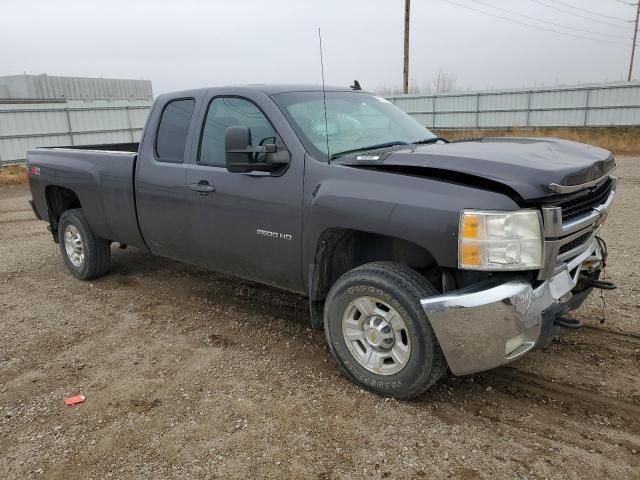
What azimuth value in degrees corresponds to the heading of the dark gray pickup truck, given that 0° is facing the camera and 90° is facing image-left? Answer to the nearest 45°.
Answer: approximately 315°

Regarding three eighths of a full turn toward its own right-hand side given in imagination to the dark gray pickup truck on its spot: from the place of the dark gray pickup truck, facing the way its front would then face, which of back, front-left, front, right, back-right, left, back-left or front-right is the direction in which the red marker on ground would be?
front

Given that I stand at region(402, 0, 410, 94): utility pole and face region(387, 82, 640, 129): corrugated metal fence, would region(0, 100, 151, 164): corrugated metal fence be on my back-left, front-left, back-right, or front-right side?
back-right

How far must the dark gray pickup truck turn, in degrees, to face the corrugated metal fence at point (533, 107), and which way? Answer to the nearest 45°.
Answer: approximately 90° to its left

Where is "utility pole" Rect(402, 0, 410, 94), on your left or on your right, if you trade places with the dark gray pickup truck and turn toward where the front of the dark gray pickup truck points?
on your left

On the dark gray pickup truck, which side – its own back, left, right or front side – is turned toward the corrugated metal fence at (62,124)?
back
